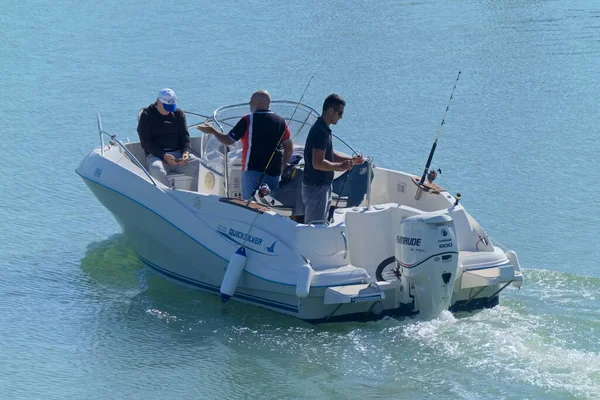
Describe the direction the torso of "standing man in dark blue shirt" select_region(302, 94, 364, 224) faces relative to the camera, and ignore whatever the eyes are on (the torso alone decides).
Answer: to the viewer's right

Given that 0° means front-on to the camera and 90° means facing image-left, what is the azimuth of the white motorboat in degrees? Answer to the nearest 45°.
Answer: approximately 135°

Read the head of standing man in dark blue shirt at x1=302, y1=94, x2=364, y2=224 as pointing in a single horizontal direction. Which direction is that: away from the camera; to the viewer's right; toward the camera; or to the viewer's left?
to the viewer's right

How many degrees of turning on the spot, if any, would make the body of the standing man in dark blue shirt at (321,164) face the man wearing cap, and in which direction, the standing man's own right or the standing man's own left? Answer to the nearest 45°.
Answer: approximately 135° to the standing man's own left

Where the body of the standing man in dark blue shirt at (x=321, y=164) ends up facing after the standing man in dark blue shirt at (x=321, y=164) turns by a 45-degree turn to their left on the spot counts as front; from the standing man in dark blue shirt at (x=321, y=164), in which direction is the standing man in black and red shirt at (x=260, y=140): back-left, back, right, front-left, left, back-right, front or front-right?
left
